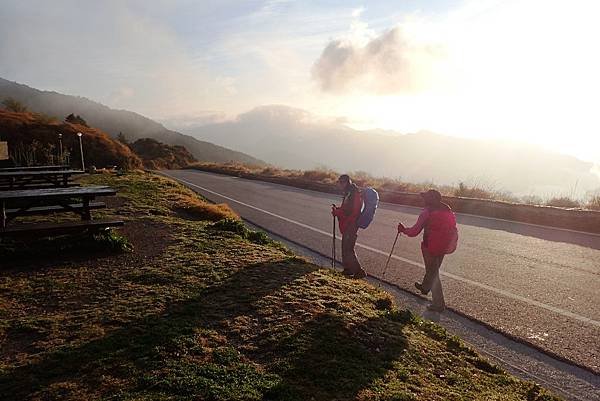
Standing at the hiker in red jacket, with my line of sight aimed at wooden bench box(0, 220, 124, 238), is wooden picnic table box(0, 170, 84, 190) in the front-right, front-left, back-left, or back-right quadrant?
front-right

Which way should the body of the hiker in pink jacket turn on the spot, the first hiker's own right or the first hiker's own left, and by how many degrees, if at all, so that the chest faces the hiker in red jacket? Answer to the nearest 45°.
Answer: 0° — they already face them

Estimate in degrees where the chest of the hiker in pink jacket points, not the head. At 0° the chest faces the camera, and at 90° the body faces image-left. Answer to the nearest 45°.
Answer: approximately 135°

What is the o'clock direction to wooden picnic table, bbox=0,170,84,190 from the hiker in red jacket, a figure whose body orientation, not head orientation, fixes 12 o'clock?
The wooden picnic table is roughly at 1 o'clock from the hiker in red jacket.

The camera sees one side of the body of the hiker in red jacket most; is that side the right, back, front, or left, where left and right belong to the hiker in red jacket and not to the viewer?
left

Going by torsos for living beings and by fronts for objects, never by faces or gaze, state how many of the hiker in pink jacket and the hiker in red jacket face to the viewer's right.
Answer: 0

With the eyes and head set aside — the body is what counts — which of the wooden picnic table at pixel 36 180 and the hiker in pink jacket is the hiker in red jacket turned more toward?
the wooden picnic table

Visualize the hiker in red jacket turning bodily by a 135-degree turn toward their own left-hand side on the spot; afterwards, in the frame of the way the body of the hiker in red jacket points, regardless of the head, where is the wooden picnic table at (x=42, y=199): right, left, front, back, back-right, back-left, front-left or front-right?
back-right

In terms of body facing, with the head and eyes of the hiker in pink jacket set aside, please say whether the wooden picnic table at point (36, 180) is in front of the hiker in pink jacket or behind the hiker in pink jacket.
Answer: in front

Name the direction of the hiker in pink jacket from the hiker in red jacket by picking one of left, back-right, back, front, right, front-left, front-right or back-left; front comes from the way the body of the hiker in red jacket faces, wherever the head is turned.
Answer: back-left

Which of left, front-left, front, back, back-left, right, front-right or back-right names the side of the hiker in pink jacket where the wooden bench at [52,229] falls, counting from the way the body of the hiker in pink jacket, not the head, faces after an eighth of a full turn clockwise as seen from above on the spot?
left
